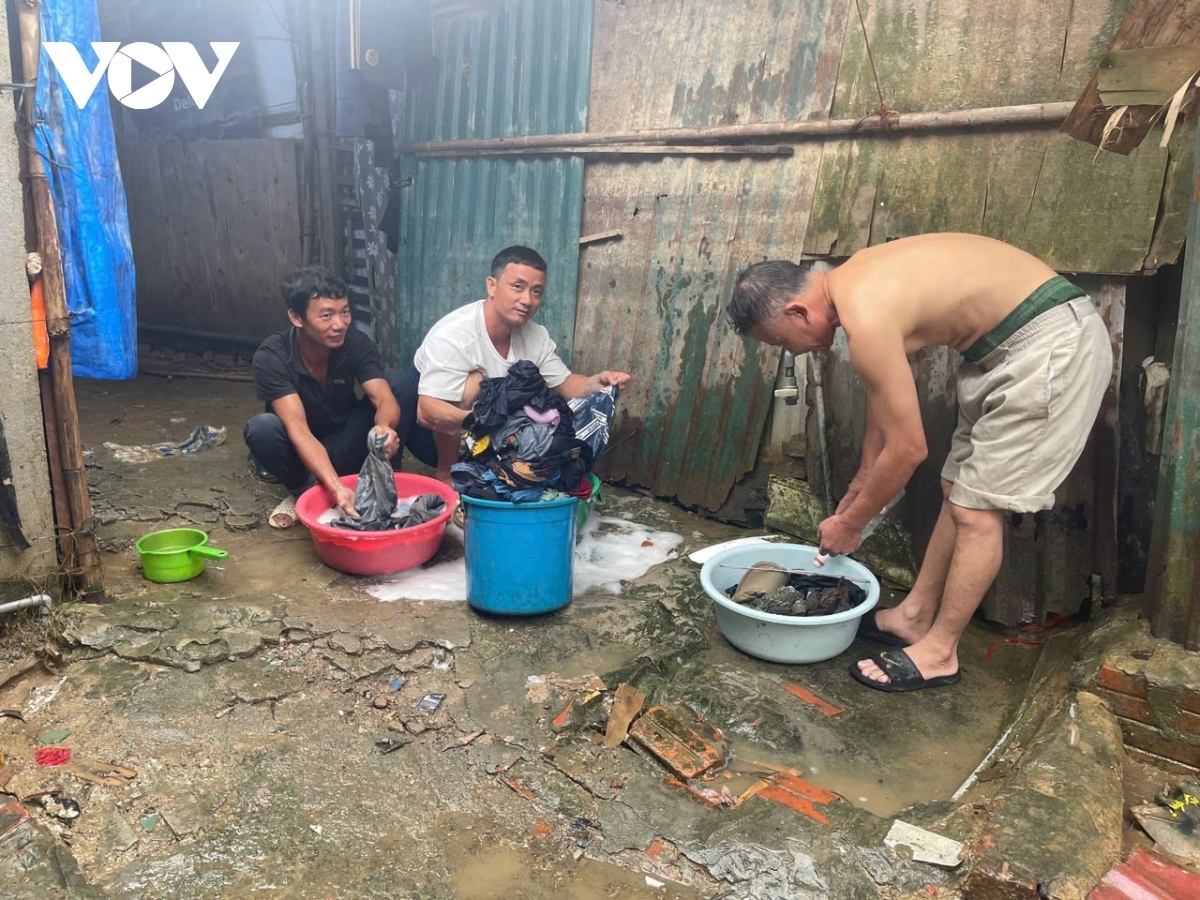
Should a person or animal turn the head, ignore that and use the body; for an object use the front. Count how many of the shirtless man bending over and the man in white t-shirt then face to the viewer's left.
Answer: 1

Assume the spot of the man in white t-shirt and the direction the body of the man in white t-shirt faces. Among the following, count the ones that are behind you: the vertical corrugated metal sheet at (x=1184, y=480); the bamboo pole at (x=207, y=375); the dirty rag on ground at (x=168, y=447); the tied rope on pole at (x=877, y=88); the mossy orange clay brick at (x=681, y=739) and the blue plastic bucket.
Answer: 2

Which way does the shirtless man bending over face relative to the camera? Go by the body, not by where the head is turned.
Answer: to the viewer's left

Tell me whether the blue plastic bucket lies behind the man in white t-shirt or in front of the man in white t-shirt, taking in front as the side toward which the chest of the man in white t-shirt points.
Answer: in front

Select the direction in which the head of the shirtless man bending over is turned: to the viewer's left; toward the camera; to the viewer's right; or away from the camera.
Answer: to the viewer's left

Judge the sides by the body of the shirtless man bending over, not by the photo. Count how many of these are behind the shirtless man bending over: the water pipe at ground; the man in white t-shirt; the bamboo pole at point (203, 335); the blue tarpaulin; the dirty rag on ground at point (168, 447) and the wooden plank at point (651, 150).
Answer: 0

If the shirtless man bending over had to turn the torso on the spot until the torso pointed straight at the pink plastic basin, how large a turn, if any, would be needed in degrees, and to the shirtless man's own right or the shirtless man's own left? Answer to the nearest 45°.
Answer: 0° — they already face it

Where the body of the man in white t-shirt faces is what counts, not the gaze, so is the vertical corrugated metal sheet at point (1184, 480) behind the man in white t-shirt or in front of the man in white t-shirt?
in front

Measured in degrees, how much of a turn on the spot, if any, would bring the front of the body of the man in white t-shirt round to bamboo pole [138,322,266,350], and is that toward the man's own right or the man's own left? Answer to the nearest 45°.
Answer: approximately 180°

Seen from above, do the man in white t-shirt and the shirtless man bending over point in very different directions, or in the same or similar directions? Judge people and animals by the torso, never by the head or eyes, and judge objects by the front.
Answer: very different directions

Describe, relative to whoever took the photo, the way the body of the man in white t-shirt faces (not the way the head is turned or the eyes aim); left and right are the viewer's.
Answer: facing the viewer and to the right of the viewer
